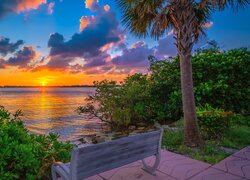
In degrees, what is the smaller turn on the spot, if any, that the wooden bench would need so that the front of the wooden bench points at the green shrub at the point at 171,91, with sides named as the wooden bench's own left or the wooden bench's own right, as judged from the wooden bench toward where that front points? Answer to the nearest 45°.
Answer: approximately 90° to the wooden bench's own right

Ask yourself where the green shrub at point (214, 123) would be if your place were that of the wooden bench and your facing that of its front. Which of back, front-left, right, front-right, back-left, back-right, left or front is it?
right

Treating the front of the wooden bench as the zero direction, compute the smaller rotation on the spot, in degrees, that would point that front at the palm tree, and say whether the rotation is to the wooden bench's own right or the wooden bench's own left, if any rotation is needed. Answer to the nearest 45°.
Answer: approximately 90° to the wooden bench's own right

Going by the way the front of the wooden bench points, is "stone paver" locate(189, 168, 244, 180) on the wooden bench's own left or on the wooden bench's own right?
on the wooden bench's own right

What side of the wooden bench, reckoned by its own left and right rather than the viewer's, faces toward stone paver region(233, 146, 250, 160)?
right

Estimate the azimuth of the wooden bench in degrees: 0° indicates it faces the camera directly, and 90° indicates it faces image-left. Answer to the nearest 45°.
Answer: approximately 135°

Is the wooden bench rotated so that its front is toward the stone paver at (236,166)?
no

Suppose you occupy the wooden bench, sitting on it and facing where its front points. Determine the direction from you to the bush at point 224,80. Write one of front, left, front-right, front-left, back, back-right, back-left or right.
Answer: right

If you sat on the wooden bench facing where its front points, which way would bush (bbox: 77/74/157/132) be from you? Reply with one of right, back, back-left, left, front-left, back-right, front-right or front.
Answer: front-right
